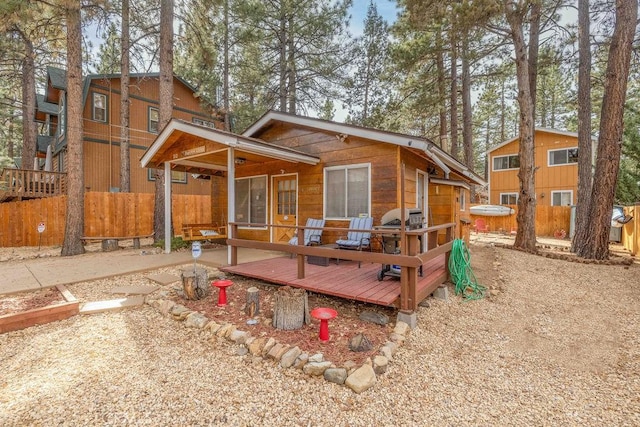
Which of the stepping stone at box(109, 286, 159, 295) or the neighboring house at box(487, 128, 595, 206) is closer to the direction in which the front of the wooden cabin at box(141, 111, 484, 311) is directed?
the stepping stone

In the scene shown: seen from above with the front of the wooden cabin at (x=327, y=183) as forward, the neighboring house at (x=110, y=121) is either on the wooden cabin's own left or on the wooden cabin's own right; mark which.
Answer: on the wooden cabin's own right

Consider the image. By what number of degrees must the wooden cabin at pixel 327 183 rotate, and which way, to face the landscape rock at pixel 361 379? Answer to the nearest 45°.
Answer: approximately 45° to its left

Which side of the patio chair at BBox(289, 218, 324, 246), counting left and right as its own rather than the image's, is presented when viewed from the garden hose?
left

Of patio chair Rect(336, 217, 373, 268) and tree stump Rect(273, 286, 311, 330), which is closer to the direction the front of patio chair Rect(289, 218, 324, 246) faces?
the tree stump

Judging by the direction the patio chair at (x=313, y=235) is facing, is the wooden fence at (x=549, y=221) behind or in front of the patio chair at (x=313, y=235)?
behind

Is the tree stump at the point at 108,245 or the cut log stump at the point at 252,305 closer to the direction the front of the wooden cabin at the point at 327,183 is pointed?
the cut log stump

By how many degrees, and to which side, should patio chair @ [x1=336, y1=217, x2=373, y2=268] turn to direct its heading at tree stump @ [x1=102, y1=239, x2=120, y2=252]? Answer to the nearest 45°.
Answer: approximately 45° to its right

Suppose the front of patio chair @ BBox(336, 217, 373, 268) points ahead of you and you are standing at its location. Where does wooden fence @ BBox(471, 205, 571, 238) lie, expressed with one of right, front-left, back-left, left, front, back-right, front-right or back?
back

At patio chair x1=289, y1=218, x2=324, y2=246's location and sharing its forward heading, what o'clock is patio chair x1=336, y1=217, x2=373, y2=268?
patio chair x1=336, y1=217, x2=373, y2=268 is roughly at 9 o'clock from patio chair x1=289, y1=218, x2=324, y2=246.
